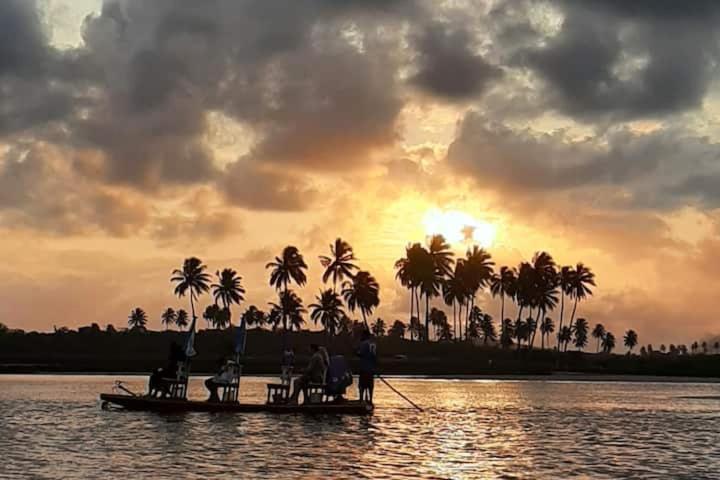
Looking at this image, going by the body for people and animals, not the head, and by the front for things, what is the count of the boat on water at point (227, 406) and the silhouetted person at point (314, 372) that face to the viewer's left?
2

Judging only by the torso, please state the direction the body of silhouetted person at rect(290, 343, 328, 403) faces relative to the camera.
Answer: to the viewer's left

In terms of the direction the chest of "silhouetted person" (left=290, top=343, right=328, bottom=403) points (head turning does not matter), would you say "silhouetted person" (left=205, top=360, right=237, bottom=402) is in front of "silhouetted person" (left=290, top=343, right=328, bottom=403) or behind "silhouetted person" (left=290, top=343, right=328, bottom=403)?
in front

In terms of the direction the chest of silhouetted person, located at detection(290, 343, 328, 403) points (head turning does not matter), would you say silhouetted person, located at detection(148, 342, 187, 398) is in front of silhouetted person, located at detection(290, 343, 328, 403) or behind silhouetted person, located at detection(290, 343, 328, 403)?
in front

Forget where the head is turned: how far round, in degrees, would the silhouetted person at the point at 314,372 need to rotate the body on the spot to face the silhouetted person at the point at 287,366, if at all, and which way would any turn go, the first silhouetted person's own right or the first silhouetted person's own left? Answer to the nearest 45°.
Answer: approximately 45° to the first silhouetted person's own right

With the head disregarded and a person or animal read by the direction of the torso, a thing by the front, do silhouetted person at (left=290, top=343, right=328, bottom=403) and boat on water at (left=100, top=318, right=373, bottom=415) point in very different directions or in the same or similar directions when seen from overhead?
same or similar directions

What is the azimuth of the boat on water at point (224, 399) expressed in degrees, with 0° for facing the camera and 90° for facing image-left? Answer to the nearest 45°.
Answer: approximately 90°
